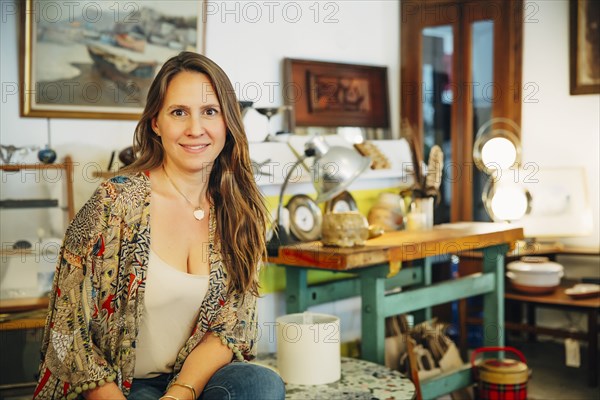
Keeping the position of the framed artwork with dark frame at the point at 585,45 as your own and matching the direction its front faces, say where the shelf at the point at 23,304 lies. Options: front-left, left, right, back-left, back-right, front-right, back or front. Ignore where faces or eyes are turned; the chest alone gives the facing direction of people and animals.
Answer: front-right

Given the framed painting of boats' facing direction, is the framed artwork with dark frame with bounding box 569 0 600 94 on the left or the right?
on its left

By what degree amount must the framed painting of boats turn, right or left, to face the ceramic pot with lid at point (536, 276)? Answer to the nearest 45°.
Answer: approximately 90° to its left

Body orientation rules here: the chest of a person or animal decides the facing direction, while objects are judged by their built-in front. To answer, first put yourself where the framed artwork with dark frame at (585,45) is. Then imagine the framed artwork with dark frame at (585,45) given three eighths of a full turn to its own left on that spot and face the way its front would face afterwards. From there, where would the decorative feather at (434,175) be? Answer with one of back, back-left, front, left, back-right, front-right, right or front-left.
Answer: back

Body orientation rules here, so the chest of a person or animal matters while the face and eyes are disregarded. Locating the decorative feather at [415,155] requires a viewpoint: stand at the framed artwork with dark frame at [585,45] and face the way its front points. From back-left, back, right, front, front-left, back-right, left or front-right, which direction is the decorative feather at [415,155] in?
front-right

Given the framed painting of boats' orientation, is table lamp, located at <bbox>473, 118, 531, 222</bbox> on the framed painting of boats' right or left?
on its left

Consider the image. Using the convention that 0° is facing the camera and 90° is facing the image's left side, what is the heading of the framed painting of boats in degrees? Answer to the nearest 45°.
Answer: approximately 0°

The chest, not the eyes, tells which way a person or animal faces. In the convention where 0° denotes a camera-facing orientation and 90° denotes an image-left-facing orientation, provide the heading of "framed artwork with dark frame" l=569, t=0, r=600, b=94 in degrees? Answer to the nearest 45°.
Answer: approximately 0°

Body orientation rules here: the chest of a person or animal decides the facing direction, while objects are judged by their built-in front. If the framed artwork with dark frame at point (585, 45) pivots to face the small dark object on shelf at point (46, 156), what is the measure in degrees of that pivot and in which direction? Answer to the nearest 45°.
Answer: approximately 45° to its right

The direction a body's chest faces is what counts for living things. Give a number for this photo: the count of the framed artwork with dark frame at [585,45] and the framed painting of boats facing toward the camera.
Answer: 2
